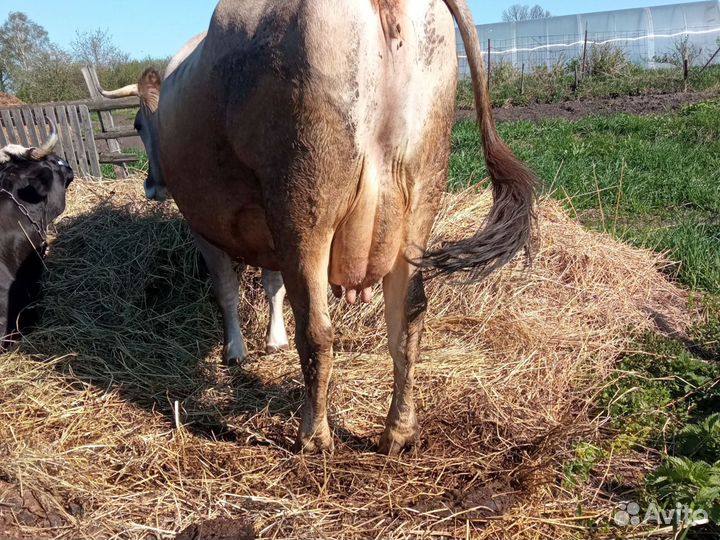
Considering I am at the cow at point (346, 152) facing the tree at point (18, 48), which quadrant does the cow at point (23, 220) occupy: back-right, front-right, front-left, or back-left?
front-left

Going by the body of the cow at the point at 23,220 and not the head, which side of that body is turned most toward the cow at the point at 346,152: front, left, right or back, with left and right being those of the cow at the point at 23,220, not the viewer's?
right

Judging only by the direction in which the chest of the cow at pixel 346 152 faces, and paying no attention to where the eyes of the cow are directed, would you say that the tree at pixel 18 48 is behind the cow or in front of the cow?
in front

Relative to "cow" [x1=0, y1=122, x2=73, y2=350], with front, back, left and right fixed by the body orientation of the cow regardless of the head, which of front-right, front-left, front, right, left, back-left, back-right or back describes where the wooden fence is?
left

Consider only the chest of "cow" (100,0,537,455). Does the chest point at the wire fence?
no

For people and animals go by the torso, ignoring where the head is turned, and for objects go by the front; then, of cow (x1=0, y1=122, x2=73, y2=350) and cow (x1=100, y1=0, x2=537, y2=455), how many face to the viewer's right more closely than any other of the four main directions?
1

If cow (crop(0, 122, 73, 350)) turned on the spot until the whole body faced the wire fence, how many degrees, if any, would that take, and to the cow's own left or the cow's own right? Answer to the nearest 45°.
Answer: approximately 45° to the cow's own left

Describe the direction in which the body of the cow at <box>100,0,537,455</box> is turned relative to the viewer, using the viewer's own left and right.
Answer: facing away from the viewer and to the left of the viewer

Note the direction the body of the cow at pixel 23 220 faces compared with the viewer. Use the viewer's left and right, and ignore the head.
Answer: facing to the right of the viewer
